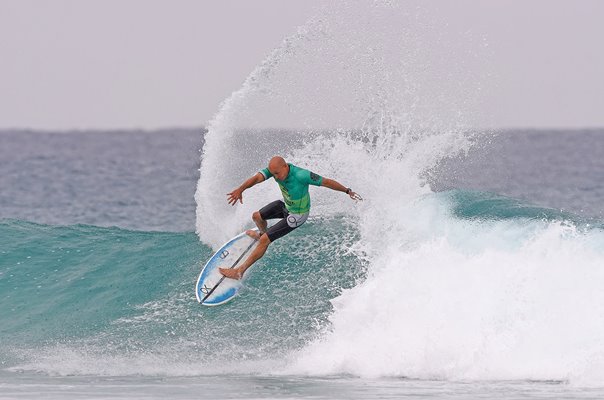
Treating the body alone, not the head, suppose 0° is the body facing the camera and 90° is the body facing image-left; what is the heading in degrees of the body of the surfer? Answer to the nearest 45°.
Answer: approximately 45°
